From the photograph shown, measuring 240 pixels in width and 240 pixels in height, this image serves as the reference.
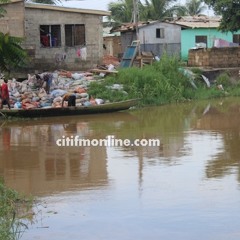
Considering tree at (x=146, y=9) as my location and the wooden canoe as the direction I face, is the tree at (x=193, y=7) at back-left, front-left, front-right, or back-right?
back-left
